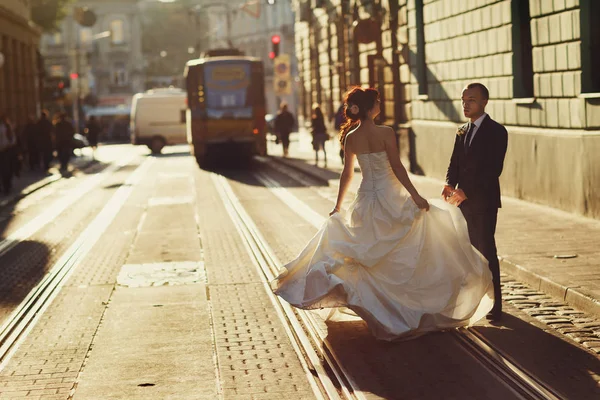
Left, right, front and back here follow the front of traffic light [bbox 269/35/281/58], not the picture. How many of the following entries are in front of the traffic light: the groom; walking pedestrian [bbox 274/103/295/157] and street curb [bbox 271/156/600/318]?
3

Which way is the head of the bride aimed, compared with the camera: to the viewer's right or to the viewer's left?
to the viewer's right

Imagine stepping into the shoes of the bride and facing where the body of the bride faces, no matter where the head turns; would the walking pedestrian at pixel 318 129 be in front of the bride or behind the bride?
in front

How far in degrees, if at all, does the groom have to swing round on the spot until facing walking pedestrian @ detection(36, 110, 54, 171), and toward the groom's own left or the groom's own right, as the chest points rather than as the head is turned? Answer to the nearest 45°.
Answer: approximately 90° to the groom's own right

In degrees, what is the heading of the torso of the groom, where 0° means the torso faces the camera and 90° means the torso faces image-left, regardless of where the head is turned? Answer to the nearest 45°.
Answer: approximately 45°

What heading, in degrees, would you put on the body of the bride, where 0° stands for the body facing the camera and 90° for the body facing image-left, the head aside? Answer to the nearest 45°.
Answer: approximately 180°

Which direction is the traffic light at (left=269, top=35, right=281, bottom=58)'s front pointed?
toward the camera

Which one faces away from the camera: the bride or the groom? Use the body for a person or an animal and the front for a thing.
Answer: the bride

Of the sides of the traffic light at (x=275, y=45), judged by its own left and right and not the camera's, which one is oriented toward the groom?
front

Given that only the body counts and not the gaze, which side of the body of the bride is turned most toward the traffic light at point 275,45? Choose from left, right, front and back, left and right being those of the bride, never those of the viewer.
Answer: front

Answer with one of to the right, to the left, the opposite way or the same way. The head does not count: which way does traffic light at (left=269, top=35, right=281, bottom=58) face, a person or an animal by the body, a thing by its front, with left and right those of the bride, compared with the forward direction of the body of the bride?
the opposite way

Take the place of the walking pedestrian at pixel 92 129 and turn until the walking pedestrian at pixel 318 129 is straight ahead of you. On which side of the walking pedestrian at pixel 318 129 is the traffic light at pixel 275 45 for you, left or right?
left
